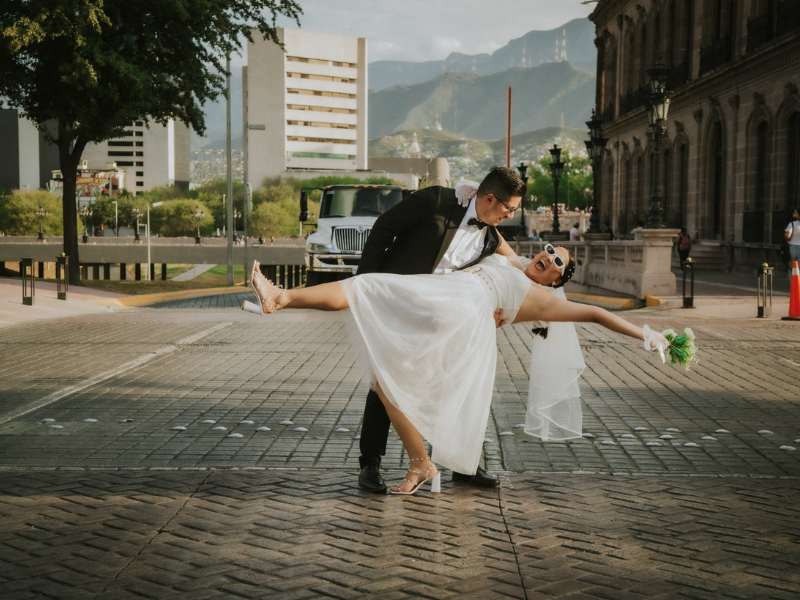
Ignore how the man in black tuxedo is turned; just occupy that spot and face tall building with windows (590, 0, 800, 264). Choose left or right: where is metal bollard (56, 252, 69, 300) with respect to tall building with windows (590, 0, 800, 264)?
left

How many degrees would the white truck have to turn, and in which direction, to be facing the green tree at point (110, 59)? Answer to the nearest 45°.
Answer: approximately 90° to its right

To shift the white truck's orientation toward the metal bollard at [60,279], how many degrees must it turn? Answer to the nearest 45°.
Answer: approximately 90° to its right

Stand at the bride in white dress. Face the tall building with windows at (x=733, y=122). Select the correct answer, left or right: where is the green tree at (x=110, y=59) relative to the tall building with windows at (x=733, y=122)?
left

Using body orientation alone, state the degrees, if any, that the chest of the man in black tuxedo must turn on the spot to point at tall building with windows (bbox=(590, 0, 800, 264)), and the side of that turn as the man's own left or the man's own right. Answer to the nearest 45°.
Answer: approximately 135° to the man's own left

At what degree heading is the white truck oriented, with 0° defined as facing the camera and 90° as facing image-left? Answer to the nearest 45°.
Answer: approximately 0°

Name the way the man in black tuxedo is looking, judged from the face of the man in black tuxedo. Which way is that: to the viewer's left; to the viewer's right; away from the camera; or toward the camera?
to the viewer's right

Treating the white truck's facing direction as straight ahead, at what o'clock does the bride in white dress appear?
The bride in white dress is roughly at 12 o'clock from the white truck.

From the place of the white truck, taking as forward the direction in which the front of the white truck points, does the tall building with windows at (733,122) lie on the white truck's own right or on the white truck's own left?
on the white truck's own left

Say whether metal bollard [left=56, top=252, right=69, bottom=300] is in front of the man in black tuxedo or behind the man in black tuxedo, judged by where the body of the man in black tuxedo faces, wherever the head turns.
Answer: behind

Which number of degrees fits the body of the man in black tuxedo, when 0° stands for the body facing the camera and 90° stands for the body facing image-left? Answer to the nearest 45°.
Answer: approximately 315°

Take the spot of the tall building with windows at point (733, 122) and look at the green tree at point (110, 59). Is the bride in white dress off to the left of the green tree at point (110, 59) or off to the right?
left

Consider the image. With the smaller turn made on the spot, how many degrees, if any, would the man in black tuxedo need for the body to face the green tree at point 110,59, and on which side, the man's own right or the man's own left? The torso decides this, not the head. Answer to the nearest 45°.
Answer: approximately 135° to the man's own left

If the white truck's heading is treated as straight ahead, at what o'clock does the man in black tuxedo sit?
The man in black tuxedo is roughly at 12 o'clock from the white truck.
